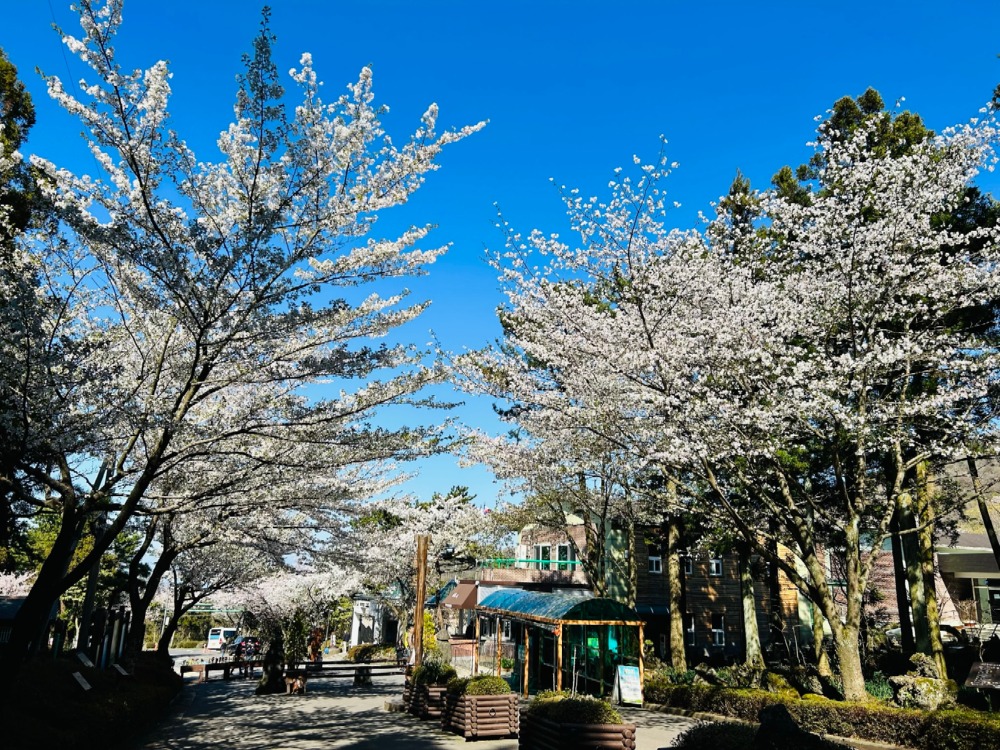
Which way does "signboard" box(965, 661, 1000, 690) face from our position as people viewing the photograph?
facing the viewer

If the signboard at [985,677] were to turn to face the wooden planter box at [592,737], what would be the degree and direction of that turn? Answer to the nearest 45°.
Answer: approximately 45° to its right

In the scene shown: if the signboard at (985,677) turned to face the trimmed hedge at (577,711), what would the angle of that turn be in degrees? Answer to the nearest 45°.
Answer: approximately 45° to its right

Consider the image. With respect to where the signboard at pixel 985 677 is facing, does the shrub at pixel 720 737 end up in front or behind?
in front

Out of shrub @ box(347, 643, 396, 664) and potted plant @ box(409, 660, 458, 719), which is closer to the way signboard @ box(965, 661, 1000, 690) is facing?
the potted plant

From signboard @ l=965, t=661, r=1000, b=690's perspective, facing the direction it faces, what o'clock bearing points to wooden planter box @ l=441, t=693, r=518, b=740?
The wooden planter box is roughly at 2 o'clock from the signboard.

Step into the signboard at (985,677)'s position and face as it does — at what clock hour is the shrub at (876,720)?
The shrub is roughly at 2 o'clock from the signboard.

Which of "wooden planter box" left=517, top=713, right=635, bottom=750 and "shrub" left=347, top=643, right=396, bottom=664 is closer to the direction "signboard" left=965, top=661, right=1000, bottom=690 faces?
the wooden planter box
